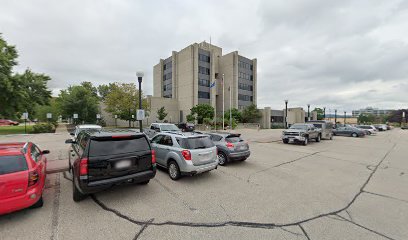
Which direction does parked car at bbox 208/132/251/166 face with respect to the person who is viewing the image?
facing away from the viewer and to the left of the viewer

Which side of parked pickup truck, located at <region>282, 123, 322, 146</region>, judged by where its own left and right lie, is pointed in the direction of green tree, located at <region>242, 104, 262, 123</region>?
right

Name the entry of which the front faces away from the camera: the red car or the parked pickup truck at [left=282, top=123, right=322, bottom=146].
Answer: the red car

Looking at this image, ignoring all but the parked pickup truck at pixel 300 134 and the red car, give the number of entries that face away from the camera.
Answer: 1

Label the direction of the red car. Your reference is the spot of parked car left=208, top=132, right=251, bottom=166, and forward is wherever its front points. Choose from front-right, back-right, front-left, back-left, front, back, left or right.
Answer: left

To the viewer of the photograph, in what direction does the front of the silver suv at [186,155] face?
facing away from the viewer and to the left of the viewer

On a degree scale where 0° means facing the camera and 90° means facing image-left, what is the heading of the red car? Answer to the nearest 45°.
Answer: approximately 180°

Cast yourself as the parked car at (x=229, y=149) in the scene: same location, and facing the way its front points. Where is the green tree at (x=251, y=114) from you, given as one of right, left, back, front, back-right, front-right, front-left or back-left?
front-right

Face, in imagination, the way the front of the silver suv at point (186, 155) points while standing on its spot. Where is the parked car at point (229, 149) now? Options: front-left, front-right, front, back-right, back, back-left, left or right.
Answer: right

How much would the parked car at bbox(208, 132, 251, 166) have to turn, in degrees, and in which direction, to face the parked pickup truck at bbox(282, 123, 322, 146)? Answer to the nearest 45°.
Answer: approximately 90° to its right
